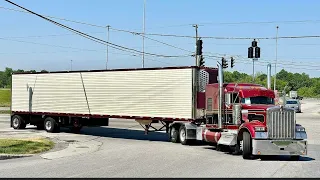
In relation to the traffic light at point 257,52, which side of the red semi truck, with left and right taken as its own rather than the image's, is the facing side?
left

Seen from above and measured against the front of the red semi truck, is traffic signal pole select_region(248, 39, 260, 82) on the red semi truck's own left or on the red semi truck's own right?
on the red semi truck's own left

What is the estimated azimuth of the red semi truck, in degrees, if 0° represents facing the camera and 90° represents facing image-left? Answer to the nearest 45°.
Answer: approximately 315°
